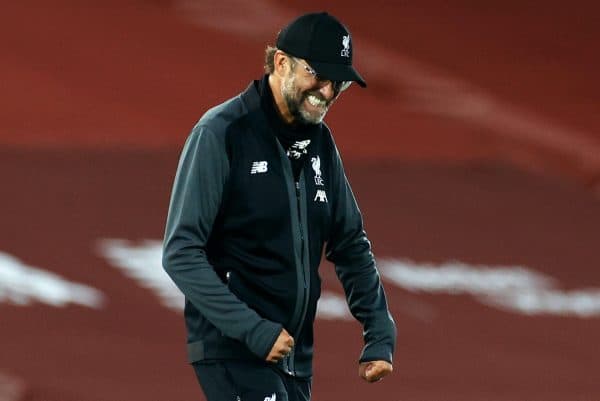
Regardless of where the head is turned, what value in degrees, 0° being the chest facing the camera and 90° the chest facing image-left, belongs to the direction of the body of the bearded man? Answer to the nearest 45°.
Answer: approximately 315°
